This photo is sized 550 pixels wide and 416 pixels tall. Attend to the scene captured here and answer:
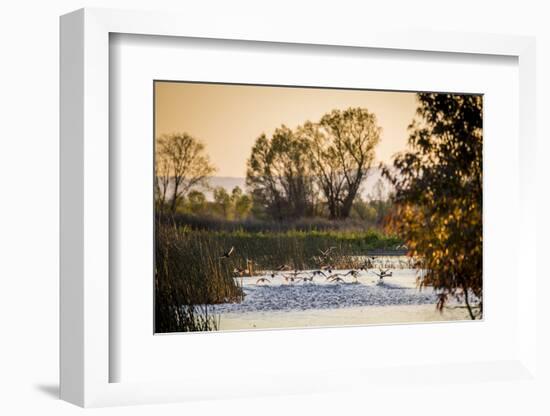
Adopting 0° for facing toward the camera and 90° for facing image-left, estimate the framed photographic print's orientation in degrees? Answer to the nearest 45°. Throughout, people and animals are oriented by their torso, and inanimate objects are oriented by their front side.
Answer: approximately 315°
